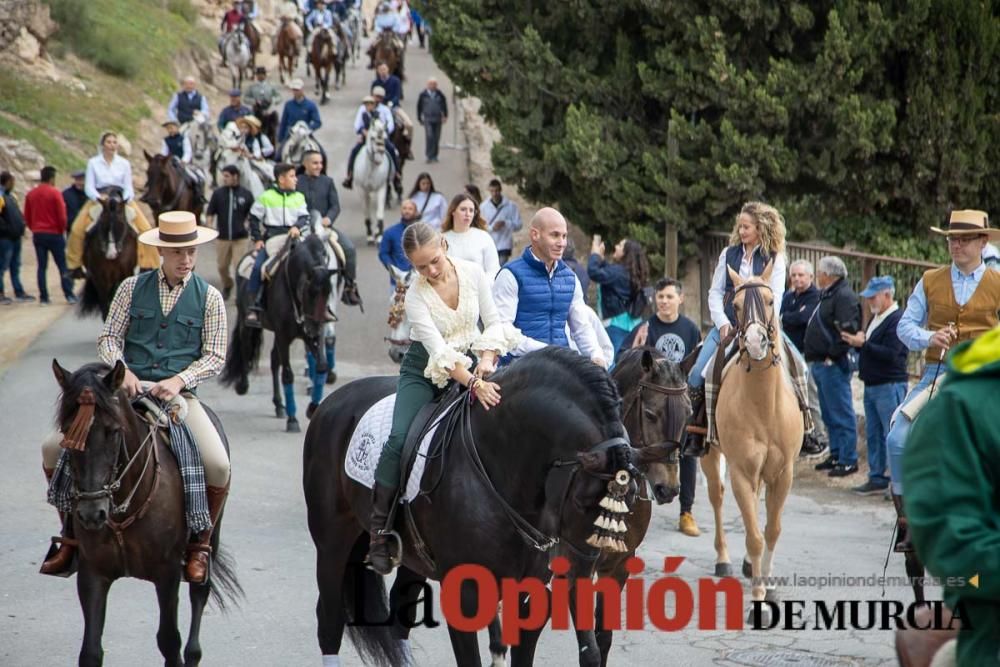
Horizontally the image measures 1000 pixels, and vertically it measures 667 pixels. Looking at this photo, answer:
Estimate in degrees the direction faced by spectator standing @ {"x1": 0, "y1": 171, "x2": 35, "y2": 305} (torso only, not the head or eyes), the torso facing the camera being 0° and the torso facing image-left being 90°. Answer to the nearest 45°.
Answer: approximately 270°

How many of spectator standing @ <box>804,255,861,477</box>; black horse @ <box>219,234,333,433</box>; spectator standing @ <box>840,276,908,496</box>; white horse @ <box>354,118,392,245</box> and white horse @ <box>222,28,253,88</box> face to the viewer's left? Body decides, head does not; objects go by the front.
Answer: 2

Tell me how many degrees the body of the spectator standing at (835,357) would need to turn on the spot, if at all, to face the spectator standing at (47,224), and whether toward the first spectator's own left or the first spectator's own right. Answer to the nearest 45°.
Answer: approximately 45° to the first spectator's own right

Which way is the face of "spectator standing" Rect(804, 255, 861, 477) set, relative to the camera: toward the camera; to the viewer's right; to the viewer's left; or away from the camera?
to the viewer's left

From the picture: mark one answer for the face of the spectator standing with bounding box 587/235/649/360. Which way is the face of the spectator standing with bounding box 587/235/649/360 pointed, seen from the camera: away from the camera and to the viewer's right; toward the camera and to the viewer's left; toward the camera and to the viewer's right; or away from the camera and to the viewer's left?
away from the camera and to the viewer's left

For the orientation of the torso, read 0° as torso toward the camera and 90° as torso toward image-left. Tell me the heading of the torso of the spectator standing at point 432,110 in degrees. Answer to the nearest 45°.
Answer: approximately 0°

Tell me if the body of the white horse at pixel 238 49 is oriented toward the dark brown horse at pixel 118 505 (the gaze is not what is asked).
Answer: yes

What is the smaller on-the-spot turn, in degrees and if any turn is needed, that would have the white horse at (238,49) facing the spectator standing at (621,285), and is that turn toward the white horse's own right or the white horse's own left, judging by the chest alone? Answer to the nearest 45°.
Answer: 0° — it already faces them

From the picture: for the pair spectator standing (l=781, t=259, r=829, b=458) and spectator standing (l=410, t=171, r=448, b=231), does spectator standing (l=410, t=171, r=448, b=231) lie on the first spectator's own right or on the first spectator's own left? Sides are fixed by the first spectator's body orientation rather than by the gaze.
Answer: on the first spectator's own right

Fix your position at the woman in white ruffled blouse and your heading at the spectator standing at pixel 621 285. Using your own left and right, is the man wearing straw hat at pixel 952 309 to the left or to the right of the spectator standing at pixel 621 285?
right

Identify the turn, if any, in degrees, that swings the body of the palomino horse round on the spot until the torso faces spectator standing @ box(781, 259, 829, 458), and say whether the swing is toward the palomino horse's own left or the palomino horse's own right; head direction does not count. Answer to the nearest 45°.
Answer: approximately 180°
